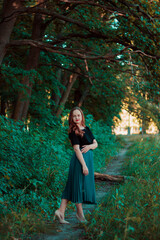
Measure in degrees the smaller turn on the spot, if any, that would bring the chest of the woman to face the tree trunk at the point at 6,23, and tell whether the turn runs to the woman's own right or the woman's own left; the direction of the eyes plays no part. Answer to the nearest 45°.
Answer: approximately 180°

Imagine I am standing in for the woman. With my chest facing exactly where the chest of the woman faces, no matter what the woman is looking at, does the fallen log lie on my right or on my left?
on my left

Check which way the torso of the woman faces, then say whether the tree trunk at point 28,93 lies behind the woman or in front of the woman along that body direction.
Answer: behind

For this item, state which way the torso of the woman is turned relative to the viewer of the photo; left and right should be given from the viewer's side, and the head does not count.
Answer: facing the viewer and to the right of the viewer

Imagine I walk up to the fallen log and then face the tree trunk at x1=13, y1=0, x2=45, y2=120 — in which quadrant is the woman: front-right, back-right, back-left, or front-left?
back-left

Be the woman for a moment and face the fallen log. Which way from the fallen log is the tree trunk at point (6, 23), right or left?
left
